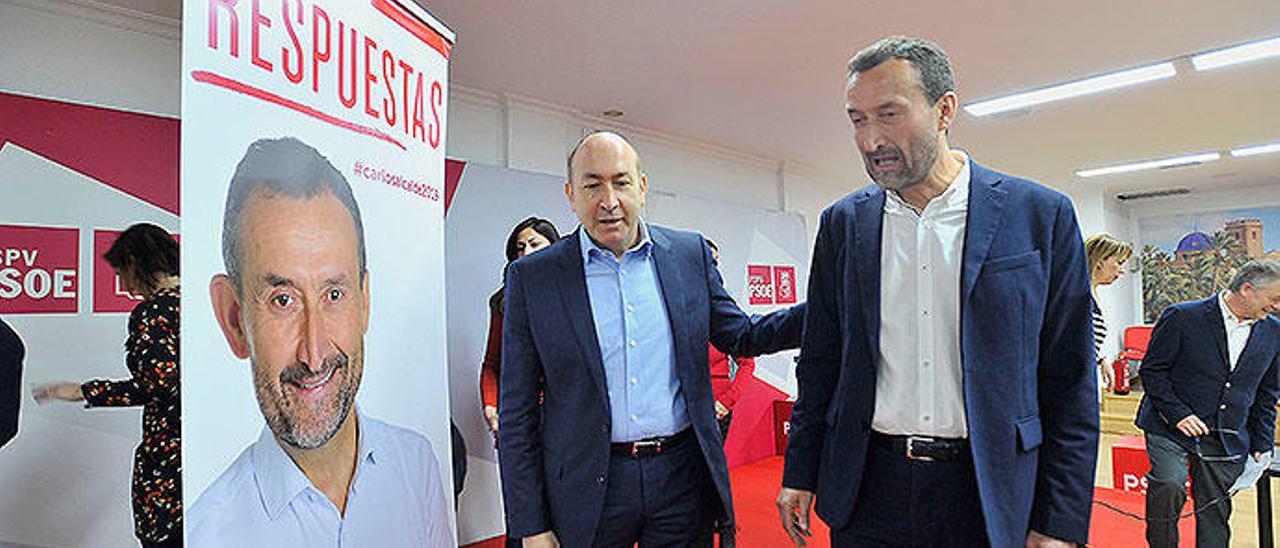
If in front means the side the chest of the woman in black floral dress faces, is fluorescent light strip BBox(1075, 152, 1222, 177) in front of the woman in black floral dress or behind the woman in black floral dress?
behind

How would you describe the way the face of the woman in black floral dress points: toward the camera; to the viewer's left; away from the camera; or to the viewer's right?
to the viewer's left

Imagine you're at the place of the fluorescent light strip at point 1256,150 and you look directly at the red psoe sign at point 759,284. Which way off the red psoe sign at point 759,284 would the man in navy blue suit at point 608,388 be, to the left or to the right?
left

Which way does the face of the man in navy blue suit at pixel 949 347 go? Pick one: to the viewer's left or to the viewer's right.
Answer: to the viewer's left

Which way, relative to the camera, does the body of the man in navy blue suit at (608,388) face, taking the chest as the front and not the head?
toward the camera

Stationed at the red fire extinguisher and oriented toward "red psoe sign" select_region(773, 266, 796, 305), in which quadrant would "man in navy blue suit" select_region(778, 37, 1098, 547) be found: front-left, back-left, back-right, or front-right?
front-left

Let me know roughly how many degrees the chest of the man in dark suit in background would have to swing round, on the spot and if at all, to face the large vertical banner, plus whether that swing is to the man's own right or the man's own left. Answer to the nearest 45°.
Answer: approximately 45° to the man's own right

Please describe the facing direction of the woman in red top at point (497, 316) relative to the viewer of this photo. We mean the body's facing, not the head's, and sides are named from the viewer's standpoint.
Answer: facing the viewer

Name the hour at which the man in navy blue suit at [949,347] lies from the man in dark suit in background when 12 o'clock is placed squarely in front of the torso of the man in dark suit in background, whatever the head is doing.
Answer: The man in navy blue suit is roughly at 2 o'clock from the man in dark suit in background.

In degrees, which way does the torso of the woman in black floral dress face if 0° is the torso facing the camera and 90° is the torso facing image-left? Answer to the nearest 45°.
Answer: approximately 90°

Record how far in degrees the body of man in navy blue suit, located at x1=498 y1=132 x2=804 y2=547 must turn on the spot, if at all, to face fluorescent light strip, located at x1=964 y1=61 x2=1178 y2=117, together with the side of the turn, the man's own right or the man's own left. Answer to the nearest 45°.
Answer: approximately 135° to the man's own left

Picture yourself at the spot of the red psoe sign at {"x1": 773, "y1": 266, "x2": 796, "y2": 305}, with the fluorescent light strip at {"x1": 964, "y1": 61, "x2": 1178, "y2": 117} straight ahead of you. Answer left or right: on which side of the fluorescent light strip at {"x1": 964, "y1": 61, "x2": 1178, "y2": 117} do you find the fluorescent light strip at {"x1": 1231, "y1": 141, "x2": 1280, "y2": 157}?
left
